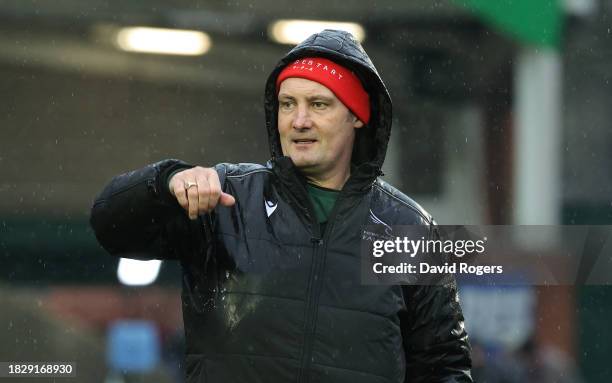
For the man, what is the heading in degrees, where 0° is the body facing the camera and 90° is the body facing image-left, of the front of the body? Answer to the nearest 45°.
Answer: approximately 0°
